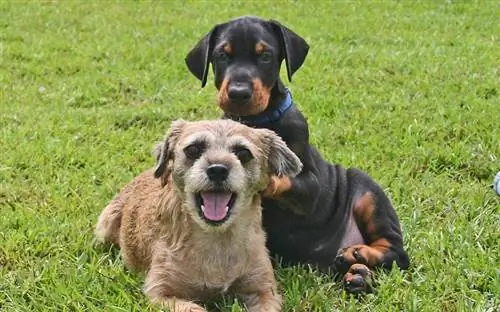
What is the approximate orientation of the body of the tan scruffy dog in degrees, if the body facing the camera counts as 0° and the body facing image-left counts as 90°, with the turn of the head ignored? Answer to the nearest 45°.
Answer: approximately 315°

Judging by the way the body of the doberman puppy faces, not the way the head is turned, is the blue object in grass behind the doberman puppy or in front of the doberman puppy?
behind

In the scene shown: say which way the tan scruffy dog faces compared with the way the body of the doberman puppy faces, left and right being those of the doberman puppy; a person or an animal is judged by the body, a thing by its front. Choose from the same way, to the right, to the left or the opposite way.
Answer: to the left

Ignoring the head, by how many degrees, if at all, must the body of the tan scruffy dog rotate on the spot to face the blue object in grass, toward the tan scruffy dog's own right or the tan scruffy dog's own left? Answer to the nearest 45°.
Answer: approximately 90° to the tan scruffy dog's own left

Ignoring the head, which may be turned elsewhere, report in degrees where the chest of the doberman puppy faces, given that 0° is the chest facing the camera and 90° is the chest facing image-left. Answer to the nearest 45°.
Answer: approximately 45°

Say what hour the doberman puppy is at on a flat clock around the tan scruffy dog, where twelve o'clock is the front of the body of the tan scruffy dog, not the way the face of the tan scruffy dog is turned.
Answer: The doberman puppy is roughly at 9 o'clock from the tan scruffy dog.

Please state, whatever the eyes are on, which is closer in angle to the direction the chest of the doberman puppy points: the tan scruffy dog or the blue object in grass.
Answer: the tan scruffy dog
